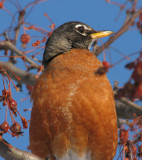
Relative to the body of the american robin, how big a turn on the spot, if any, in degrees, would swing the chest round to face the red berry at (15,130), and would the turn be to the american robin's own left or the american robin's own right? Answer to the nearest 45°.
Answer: approximately 45° to the american robin's own right

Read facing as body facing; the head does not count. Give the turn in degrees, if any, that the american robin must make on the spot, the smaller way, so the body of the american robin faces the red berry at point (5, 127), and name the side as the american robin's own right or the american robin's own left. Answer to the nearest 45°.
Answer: approximately 45° to the american robin's own right

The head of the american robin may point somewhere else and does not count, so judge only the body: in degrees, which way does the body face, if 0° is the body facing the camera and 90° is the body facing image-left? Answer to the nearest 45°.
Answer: approximately 0°

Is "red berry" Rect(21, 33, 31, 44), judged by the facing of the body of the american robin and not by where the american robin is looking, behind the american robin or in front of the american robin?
behind

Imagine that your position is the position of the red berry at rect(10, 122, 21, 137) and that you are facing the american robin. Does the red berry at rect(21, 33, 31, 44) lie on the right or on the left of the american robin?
left
